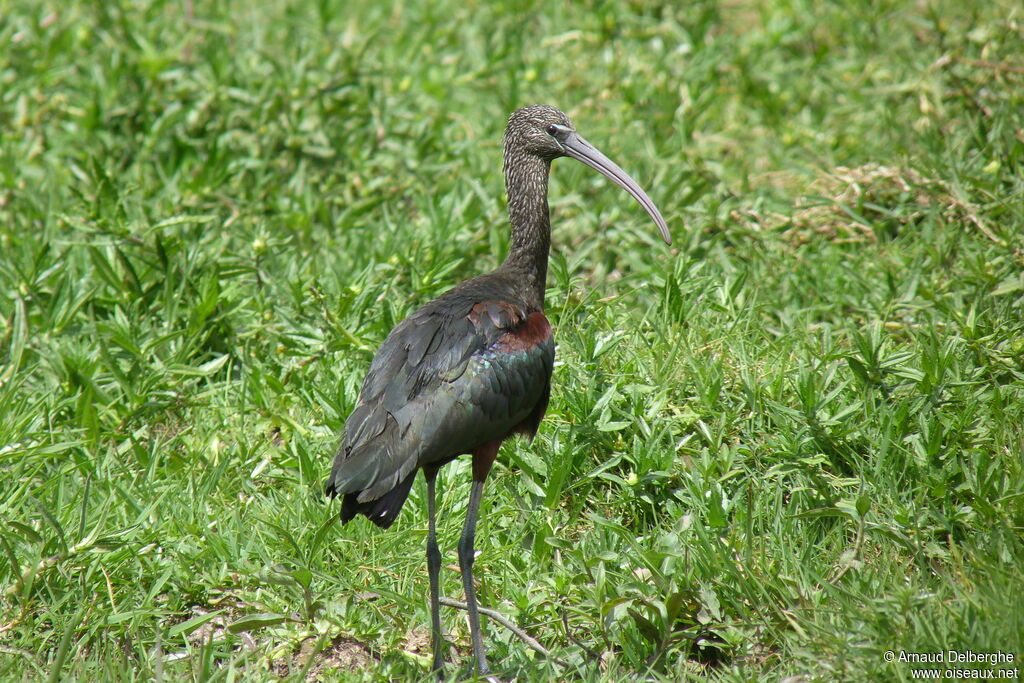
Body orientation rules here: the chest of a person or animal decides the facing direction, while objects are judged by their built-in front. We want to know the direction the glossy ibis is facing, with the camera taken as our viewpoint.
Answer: facing away from the viewer and to the right of the viewer
